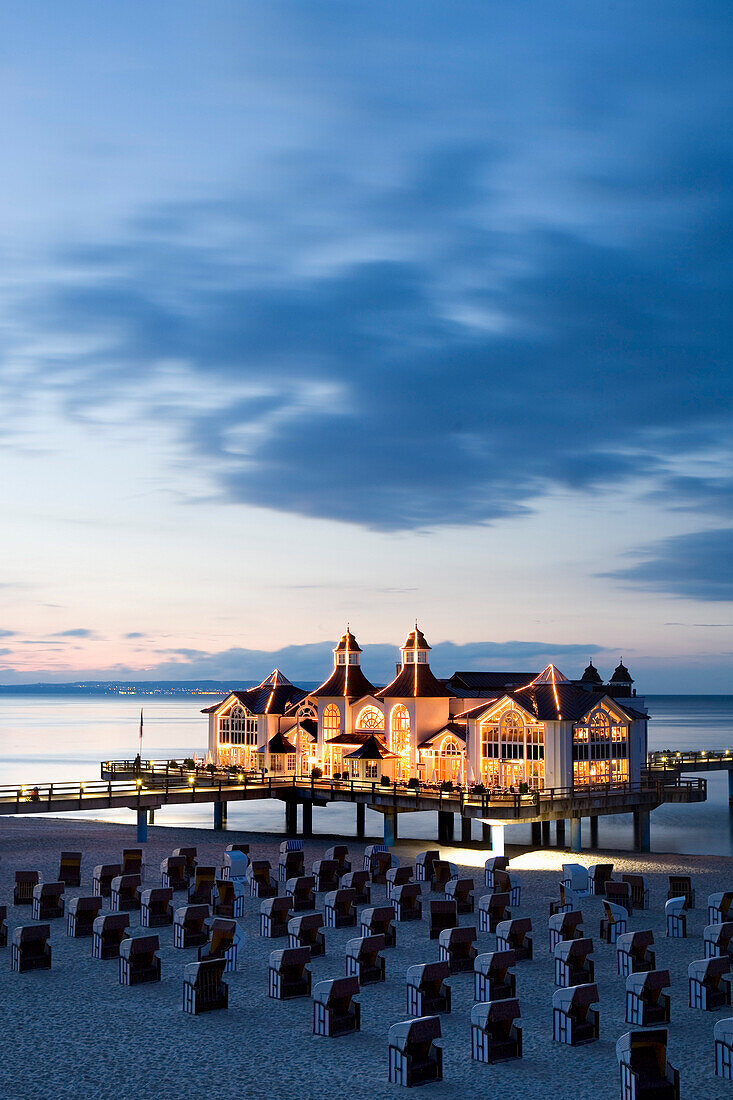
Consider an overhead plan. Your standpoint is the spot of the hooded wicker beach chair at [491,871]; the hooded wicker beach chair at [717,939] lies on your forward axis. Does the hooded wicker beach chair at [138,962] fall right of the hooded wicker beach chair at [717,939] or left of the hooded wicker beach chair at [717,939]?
right

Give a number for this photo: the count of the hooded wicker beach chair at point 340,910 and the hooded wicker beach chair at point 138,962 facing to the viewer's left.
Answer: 0

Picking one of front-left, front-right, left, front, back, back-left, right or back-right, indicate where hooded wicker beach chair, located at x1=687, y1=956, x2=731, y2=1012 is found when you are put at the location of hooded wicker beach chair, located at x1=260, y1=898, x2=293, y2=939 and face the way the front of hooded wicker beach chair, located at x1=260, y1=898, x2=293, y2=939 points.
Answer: right

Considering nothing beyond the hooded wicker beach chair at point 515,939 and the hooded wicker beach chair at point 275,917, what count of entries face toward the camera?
0
